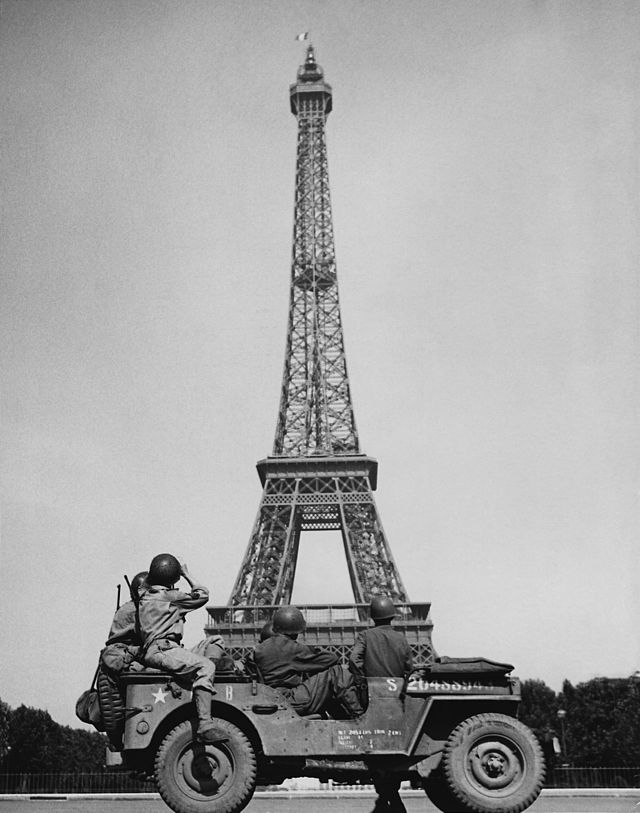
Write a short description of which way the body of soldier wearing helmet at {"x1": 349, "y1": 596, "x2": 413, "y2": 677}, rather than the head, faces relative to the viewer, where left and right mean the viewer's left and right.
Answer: facing away from the viewer

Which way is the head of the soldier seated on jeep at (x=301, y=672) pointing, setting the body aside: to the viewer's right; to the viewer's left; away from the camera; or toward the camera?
away from the camera

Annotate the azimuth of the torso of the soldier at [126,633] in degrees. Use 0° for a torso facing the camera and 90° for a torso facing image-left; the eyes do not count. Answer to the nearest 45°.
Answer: approximately 225°

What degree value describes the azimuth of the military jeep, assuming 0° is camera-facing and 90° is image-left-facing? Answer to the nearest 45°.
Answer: approximately 270°

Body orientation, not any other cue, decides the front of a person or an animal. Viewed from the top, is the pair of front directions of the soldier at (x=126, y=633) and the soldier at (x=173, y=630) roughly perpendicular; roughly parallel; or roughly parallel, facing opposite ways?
roughly parallel

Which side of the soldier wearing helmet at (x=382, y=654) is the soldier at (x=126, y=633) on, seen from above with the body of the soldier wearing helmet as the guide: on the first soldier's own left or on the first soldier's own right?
on the first soldier's own left

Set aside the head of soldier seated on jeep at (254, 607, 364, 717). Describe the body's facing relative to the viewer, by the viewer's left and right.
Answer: facing away from the viewer and to the right of the viewer

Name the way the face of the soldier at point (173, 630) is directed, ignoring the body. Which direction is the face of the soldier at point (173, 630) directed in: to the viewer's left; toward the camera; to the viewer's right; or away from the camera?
away from the camera

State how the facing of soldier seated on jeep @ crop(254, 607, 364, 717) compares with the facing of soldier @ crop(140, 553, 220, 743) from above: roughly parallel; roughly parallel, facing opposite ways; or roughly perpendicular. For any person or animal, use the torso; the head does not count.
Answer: roughly parallel

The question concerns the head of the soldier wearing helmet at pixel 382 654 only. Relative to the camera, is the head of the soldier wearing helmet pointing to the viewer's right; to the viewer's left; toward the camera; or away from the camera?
away from the camera

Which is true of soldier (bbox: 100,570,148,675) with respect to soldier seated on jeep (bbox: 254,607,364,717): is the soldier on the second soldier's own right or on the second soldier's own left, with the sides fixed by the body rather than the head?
on the second soldier's own left
